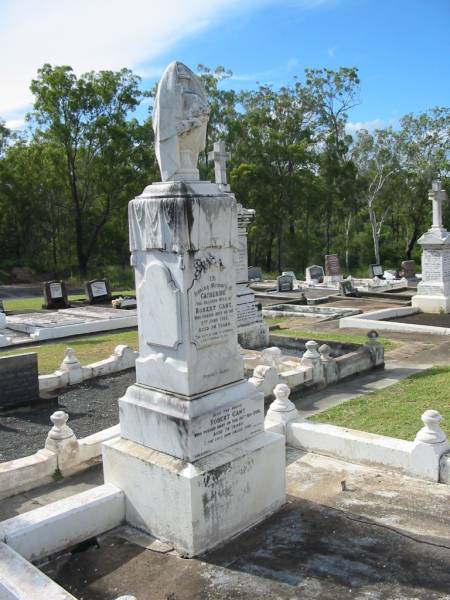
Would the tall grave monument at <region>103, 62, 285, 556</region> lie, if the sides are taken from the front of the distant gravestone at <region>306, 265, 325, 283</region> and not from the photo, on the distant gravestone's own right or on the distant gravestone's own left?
on the distant gravestone's own right

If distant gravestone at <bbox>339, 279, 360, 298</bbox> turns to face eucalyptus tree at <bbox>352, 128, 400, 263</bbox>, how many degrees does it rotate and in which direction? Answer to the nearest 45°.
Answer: approximately 135° to its left

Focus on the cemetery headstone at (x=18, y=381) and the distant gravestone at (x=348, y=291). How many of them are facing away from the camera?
0

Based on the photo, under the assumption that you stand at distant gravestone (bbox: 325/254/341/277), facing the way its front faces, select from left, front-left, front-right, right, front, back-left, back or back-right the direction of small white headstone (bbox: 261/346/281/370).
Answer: front-right

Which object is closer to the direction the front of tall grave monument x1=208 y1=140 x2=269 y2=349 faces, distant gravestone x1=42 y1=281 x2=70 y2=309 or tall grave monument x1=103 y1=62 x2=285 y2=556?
the tall grave monument

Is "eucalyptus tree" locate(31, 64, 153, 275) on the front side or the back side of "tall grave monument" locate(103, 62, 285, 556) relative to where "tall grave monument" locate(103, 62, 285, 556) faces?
on the back side

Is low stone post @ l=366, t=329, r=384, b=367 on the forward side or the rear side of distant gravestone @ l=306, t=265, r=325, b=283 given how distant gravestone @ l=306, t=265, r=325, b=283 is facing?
on the forward side

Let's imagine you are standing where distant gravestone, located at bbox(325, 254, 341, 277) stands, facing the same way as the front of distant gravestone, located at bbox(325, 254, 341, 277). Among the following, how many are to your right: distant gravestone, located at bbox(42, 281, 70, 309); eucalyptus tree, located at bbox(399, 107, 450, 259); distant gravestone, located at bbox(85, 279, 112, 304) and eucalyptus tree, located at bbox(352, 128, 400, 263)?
2

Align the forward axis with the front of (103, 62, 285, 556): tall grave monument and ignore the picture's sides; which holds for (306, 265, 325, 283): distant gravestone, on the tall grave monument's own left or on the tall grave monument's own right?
on the tall grave monument's own left

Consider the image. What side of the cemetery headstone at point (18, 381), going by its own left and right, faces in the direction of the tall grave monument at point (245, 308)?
left

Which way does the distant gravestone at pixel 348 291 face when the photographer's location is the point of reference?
facing the viewer and to the right of the viewer
